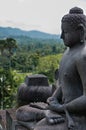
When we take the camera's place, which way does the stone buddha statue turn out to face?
facing the viewer and to the left of the viewer
